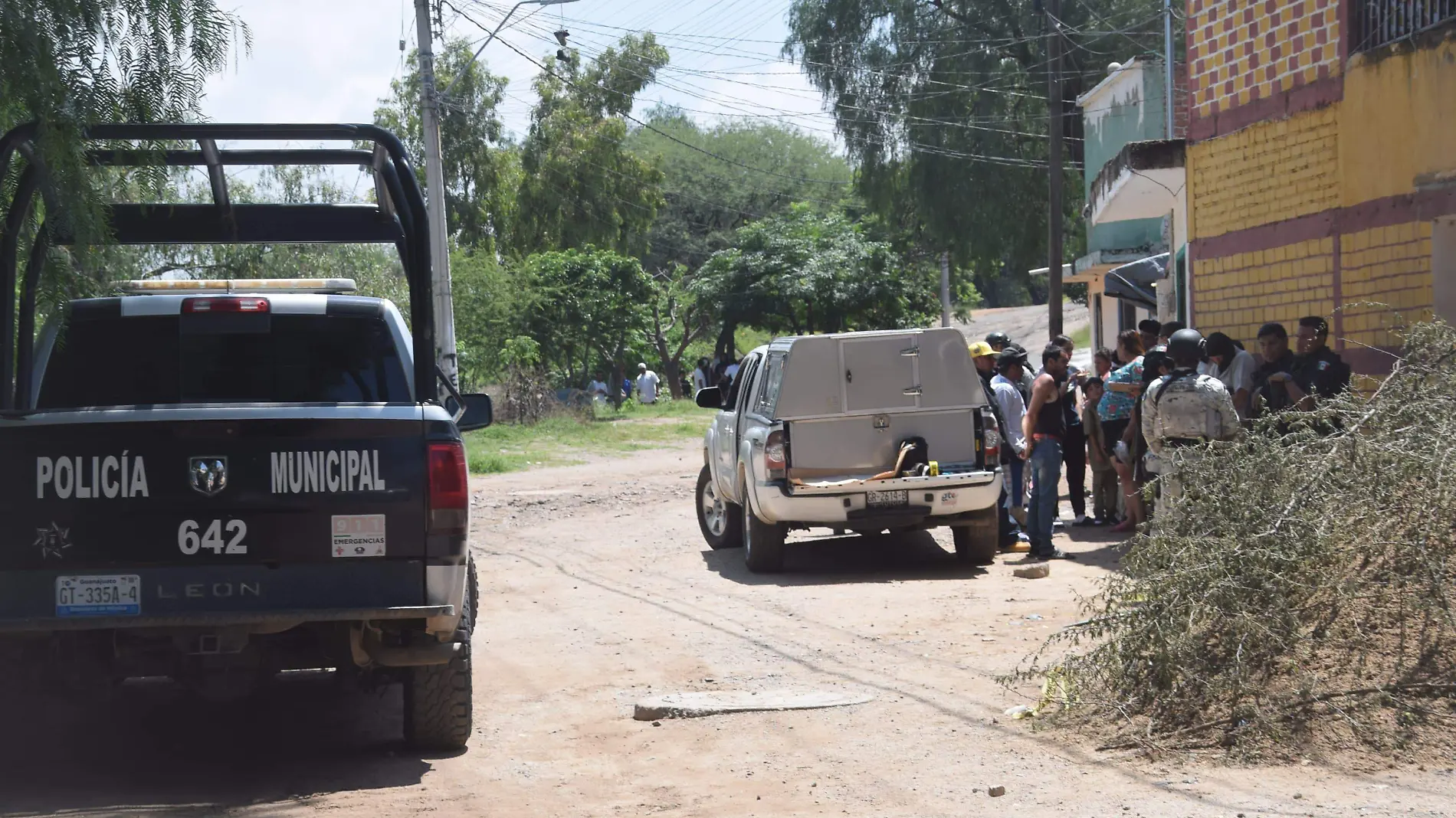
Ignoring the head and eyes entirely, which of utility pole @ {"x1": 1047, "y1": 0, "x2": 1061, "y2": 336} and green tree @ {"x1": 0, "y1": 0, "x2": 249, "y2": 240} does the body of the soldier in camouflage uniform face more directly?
the utility pole

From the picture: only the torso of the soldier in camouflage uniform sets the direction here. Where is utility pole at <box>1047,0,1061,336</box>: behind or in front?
in front

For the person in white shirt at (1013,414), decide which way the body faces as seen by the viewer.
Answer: to the viewer's right

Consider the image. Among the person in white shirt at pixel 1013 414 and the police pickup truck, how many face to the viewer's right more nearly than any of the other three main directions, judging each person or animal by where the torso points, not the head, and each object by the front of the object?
1

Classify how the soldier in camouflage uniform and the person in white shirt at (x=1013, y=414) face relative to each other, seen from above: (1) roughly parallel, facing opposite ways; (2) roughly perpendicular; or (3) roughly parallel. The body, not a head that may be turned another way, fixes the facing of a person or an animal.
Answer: roughly perpendicular

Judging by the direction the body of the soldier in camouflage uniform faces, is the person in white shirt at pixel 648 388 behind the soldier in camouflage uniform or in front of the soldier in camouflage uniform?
in front

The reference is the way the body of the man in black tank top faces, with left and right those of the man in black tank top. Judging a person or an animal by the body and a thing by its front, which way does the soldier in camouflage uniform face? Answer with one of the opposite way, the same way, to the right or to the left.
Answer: to the left

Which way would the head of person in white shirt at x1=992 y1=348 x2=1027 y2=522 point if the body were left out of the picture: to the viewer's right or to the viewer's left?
to the viewer's right

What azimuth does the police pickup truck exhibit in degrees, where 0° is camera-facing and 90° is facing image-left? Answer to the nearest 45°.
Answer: approximately 180°

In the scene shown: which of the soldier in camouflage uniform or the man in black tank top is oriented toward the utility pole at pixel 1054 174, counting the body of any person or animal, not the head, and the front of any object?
the soldier in camouflage uniform

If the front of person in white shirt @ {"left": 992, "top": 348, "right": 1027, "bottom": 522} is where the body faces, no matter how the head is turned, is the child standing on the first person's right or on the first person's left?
on the first person's left

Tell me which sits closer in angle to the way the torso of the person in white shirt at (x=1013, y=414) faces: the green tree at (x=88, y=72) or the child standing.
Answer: the child standing

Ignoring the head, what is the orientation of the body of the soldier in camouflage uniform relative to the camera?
away from the camera

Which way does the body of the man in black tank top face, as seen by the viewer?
to the viewer's right
